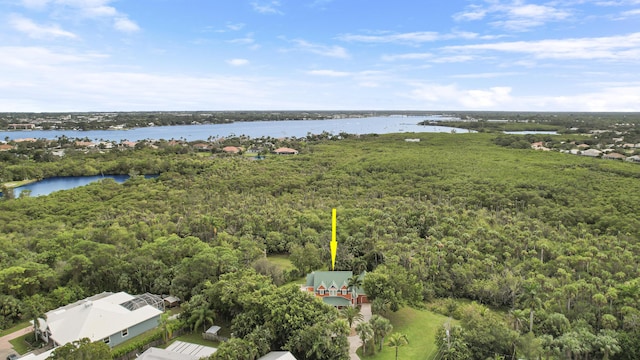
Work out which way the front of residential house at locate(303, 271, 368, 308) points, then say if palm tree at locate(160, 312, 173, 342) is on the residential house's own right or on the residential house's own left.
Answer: on the residential house's own right

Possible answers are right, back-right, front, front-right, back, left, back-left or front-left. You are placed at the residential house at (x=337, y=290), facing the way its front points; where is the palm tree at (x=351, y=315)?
front

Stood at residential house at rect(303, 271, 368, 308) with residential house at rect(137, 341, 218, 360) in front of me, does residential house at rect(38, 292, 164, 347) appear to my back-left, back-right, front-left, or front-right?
front-right

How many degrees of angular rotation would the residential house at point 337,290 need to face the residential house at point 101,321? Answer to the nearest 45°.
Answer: approximately 90° to its right

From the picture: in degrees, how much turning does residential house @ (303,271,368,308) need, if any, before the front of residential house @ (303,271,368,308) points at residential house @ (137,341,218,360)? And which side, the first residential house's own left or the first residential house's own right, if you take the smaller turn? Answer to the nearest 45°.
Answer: approximately 45° to the first residential house's own right

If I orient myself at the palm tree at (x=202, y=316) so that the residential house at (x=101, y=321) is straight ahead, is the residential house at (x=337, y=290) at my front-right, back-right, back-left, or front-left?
back-right

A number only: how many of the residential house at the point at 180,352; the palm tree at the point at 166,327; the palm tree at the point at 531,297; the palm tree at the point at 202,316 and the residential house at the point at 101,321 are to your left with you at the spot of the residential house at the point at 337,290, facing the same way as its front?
1

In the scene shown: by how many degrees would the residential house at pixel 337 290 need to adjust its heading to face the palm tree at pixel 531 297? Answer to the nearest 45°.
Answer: approximately 90° to its left

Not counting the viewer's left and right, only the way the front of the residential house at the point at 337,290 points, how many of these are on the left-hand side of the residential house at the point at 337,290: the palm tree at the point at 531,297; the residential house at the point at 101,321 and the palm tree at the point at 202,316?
1

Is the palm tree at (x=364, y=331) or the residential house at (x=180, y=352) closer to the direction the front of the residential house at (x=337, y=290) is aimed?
the palm tree

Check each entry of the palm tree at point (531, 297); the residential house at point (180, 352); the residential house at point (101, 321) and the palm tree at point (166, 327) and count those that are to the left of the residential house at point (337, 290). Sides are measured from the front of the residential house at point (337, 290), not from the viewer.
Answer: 1

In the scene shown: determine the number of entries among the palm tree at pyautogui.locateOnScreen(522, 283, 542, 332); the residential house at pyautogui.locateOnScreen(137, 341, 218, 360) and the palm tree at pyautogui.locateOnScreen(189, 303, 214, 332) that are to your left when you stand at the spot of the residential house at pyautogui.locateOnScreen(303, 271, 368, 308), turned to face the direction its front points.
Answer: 1

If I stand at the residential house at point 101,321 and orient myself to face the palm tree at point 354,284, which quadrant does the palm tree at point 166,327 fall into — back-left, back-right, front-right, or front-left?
front-right

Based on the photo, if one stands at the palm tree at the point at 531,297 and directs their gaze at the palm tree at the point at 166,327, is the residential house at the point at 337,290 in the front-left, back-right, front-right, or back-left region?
front-right

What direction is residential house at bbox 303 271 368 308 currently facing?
toward the camera

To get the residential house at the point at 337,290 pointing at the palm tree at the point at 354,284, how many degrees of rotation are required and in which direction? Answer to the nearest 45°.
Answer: approximately 45° to its left

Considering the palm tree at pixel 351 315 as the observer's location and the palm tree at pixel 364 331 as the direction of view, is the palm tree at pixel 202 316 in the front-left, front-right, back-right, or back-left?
back-right
